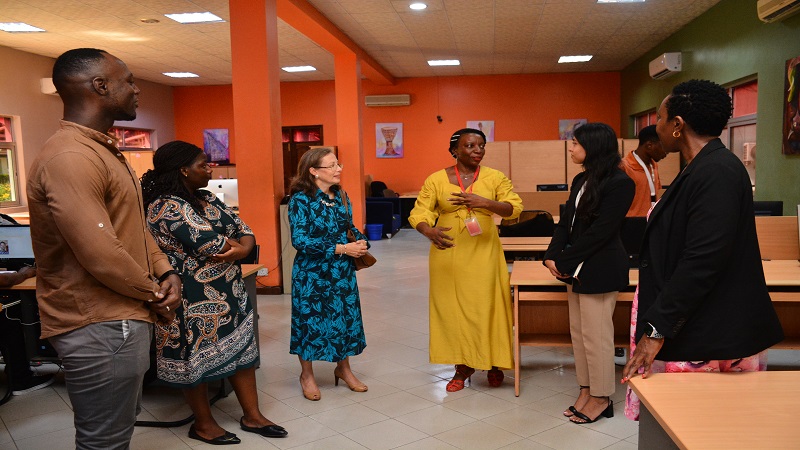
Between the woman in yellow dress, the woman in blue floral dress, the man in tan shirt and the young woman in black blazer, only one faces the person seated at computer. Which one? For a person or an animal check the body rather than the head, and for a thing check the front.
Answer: the young woman in black blazer

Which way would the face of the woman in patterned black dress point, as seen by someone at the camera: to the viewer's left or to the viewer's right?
to the viewer's right

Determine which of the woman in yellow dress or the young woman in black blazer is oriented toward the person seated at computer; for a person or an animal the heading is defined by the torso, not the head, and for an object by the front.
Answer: the young woman in black blazer

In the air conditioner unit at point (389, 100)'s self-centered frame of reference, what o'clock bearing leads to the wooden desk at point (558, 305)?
The wooden desk is roughly at 12 o'clock from the air conditioner unit.

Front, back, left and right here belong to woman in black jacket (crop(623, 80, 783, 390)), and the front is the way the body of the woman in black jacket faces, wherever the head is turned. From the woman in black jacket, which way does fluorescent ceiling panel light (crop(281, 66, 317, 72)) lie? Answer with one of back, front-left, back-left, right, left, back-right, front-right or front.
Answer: front-right

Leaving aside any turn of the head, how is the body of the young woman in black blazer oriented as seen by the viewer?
to the viewer's left

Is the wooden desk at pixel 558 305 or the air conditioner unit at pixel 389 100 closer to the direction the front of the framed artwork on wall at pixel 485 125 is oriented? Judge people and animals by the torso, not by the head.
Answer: the wooden desk

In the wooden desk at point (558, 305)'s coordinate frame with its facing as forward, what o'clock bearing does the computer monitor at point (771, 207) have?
The computer monitor is roughly at 7 o'clock from the wooden desk.

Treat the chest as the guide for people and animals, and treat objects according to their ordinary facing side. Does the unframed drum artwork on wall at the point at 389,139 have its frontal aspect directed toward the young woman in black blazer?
yes
